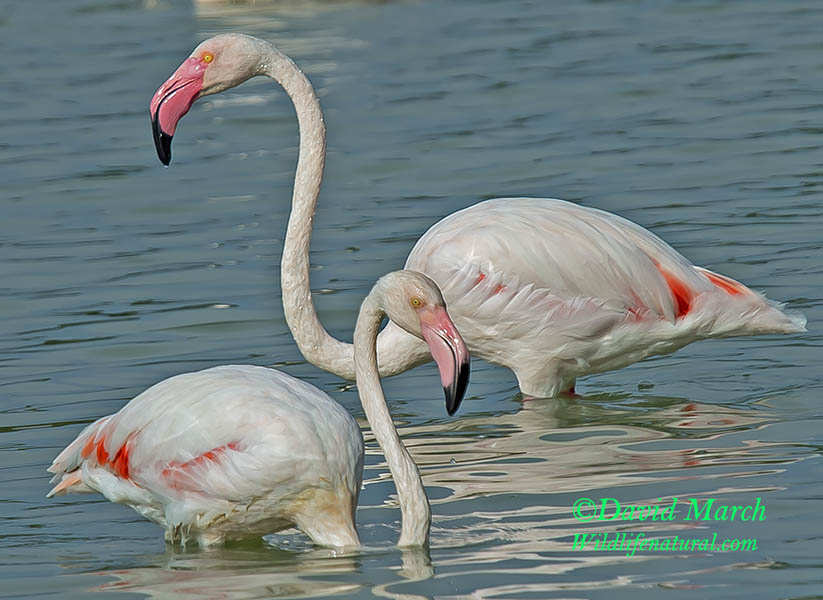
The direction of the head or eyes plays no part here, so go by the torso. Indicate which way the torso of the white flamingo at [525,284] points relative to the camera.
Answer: to the viewer's left

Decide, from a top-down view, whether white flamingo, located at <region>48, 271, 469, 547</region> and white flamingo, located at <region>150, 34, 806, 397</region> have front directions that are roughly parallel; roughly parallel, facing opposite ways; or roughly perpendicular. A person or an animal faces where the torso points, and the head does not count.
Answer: roughly parallel, facing opposite ways

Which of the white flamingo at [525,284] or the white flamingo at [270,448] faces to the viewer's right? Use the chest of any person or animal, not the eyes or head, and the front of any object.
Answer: the white flamingo at [270,448]

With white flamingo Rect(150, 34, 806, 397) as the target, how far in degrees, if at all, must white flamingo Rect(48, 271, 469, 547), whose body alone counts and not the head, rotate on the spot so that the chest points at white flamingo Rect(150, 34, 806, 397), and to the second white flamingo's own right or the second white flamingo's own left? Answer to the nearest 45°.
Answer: approximately 45° to the second white flamingo's own left

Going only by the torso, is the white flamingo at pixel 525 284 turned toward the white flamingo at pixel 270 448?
no

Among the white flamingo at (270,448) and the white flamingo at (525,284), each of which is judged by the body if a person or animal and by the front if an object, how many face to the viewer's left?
1

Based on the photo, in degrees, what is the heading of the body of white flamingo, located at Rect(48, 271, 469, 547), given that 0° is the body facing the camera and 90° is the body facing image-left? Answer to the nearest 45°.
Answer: approximately 270°
